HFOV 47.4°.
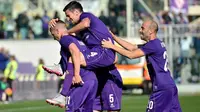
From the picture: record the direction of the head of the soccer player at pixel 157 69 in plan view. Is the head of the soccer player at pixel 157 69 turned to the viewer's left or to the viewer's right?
to the viewer's left

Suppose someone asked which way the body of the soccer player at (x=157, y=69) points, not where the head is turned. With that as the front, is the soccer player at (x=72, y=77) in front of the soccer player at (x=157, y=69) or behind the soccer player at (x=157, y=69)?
in front

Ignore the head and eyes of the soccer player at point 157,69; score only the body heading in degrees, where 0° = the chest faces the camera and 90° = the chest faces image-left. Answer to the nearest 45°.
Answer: approximately 90°
